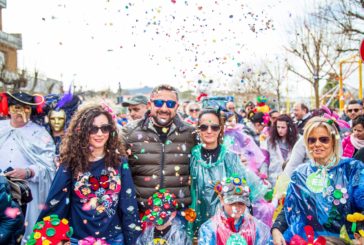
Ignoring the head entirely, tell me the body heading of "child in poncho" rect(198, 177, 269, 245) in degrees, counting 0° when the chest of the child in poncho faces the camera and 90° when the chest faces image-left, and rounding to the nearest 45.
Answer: approximately 0°

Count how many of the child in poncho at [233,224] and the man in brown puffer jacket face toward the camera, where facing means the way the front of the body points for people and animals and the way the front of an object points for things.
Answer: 2

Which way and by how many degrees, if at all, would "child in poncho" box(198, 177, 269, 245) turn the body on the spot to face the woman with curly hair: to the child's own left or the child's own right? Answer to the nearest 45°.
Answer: approximately 90° to the child's own right

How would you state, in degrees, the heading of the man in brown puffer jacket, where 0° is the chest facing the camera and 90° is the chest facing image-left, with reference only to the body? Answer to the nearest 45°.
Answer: approximately 0°
